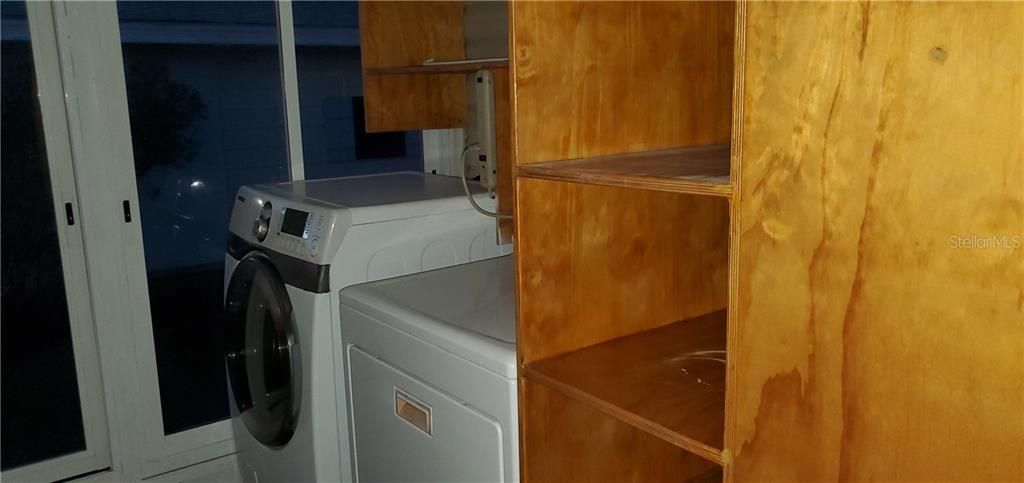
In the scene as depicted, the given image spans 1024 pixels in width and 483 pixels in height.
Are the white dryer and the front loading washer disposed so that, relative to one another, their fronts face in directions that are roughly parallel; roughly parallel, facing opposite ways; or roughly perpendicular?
roughly parallel

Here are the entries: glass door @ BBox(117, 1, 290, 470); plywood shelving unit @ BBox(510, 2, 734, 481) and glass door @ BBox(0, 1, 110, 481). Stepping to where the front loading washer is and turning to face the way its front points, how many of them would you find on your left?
1

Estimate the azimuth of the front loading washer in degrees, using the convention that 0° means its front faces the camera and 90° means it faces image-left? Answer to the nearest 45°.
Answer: approximately 45°

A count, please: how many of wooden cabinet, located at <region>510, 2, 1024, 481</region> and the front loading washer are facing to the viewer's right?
0

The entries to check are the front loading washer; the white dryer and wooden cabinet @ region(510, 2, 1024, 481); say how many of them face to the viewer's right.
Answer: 0

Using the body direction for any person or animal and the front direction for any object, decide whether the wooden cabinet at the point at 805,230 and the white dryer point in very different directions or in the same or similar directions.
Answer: same or similar directions

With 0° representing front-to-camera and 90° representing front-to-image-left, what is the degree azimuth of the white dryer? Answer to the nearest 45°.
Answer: approximately 45°

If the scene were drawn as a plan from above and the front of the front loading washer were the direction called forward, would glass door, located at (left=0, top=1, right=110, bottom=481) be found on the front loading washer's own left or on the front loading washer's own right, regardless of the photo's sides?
on the front loading washer's own right

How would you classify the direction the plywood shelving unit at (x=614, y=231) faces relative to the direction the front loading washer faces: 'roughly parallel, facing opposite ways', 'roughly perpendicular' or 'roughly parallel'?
roughly parallel

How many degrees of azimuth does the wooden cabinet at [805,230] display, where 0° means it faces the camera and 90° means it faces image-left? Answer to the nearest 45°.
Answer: approximately 45°
